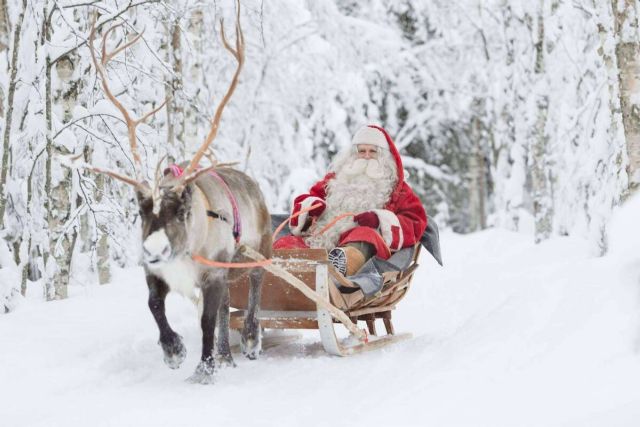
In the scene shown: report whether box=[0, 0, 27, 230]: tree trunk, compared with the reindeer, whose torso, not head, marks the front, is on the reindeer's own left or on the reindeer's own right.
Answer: on the reindeer's own right

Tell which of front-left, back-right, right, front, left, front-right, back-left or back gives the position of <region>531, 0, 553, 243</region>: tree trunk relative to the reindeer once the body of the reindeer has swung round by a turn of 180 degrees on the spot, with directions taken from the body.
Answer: front

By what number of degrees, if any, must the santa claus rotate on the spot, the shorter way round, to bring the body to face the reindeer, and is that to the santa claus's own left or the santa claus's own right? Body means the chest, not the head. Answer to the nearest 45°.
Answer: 0° — they already face it

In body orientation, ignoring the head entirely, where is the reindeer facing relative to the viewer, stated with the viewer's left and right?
facing the viewer and to the left of the viewer

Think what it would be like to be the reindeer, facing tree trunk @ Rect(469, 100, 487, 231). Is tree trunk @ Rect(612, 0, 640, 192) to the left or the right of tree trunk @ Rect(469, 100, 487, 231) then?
right

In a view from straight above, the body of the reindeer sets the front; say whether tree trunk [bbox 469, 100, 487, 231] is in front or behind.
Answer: behind

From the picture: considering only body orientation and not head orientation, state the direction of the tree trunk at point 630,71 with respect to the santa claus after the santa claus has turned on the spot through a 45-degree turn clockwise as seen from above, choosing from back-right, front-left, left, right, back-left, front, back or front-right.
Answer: back

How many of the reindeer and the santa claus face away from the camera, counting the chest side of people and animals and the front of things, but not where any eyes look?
0

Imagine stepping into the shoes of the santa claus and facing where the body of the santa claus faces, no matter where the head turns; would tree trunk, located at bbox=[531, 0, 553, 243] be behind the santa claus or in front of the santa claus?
behind

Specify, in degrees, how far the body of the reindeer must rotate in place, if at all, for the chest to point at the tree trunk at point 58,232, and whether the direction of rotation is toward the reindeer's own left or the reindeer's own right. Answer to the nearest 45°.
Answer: approximately 90° to the reindeer's own right

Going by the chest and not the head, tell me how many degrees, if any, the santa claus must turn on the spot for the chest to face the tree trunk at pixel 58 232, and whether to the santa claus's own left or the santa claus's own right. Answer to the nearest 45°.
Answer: approximately 45° to the santa claus's own right
